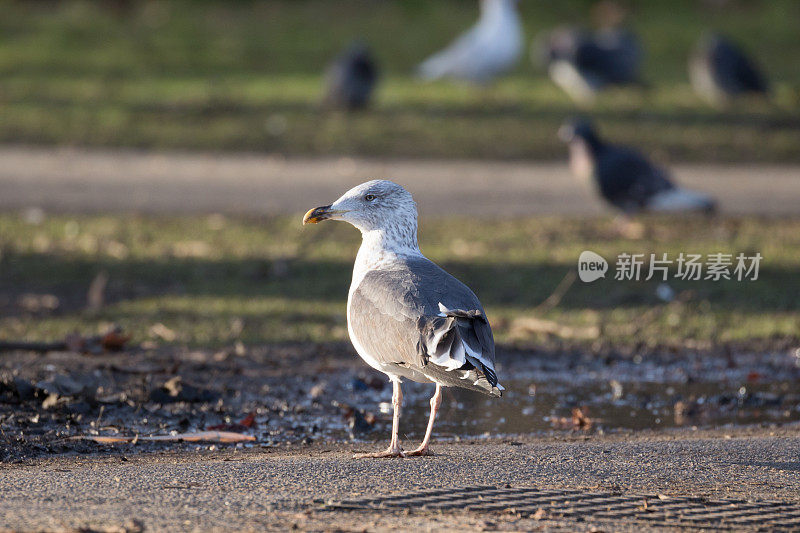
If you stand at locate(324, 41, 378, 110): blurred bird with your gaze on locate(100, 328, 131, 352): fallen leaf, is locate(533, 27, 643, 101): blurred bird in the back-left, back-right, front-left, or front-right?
back-left

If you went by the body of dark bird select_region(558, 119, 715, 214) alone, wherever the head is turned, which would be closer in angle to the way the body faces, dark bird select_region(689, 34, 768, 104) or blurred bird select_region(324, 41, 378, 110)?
the blurred bird

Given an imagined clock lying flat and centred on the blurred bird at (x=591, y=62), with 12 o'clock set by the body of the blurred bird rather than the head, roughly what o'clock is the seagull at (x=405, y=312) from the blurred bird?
The seagull is roughly at 9 o'clock from the blurred bird.

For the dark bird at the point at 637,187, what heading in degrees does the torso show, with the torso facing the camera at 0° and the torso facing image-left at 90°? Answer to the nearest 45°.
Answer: approximately 90°

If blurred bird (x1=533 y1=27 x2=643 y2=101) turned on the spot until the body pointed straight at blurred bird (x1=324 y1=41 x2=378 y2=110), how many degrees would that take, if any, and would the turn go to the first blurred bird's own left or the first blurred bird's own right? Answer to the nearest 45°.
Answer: approximately 45° to the first blurred bird's own left

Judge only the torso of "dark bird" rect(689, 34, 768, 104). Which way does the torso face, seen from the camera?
to the viewer's left

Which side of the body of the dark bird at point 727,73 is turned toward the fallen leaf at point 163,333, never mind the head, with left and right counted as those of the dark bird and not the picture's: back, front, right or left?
left

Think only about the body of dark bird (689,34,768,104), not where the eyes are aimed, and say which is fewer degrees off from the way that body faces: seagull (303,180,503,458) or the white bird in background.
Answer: the white bird in background

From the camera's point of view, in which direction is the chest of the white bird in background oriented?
to the viewer's right

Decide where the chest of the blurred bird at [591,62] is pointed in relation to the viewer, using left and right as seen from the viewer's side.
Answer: facing to the left of the viewer

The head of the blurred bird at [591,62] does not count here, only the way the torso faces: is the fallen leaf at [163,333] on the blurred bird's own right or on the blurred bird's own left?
on the blurred bird's own left

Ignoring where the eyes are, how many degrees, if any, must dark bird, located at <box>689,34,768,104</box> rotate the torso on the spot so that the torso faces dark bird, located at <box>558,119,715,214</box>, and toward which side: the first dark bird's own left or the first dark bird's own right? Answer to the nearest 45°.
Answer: approximately 90° to the first dark bird's own left

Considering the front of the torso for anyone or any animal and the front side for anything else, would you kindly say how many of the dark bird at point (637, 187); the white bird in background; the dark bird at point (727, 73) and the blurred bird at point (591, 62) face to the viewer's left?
3

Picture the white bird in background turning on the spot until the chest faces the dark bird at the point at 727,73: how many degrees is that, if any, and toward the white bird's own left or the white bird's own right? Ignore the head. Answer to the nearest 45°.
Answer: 0° — it already faces it
